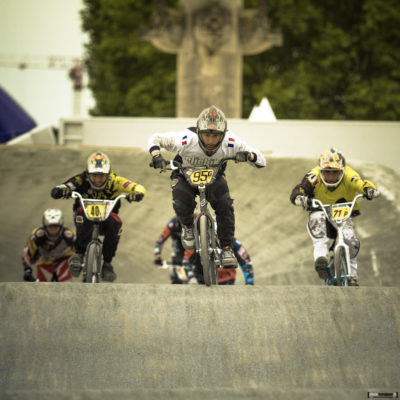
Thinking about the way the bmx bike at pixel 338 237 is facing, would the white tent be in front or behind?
behind

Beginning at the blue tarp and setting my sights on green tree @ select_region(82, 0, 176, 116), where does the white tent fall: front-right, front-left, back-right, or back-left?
front-right

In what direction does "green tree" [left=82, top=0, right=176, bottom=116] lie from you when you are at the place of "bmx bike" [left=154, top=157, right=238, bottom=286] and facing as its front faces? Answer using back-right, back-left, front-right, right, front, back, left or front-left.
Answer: back

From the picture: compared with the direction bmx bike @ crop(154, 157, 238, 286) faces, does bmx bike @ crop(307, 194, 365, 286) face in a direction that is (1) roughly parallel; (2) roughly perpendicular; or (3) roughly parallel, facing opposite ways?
roughly parallel

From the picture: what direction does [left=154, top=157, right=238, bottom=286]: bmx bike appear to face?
toward the camera

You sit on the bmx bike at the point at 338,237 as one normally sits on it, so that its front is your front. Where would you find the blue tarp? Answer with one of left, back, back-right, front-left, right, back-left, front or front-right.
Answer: back-right

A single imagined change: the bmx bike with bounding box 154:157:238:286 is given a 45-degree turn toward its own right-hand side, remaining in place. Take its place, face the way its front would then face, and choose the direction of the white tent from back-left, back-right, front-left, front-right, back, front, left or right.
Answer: back-right

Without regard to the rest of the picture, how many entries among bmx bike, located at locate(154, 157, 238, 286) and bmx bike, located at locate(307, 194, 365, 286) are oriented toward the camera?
2

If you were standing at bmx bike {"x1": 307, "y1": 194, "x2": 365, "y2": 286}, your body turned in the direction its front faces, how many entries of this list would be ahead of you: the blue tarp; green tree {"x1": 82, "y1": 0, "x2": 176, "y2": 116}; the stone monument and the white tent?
0

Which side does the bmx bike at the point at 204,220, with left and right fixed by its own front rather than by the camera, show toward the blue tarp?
back

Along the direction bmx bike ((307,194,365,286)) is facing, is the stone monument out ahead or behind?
behind

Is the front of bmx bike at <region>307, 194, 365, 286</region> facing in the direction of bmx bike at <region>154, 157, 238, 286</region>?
no
